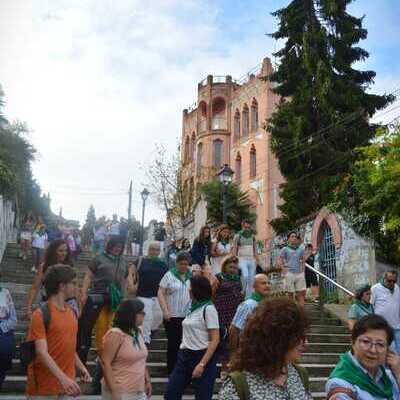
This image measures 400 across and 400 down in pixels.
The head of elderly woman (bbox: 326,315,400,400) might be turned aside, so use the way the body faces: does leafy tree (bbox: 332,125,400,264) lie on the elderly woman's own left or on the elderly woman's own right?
on the elderly woman's own left

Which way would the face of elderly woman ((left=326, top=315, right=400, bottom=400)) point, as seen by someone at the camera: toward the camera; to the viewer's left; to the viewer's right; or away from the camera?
toward the camera

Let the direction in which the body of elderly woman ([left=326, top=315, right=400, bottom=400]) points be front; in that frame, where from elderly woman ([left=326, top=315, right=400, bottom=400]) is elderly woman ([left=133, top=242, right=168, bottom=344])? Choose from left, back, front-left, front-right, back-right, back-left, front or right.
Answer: back

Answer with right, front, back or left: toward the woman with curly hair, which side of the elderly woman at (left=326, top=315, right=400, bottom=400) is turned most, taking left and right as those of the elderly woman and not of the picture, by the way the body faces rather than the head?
right

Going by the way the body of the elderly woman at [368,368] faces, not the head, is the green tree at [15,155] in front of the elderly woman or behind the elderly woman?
behind

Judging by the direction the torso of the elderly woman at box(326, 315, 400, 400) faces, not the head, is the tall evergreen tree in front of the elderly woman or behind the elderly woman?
behind

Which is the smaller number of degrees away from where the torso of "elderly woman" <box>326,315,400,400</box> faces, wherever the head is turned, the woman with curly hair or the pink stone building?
the woman with curly hair

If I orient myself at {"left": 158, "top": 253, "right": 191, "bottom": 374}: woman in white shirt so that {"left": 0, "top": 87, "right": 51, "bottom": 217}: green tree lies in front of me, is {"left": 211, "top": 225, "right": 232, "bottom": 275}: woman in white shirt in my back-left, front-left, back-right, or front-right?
front-right

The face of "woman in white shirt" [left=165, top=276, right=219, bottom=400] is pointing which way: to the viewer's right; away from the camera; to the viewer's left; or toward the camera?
away from the camera

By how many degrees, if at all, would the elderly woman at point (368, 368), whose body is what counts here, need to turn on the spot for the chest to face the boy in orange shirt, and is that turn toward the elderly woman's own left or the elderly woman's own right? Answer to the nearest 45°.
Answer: approximately 135° to the elderly woman's own right

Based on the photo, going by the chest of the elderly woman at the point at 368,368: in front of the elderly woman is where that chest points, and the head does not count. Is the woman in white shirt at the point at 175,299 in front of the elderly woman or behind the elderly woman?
behind

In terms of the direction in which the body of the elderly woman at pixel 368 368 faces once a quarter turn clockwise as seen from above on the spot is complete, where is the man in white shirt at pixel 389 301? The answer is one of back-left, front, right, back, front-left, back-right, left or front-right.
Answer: back-right

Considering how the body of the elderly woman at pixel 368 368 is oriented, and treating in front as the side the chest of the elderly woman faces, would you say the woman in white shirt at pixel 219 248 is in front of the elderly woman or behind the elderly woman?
behind
